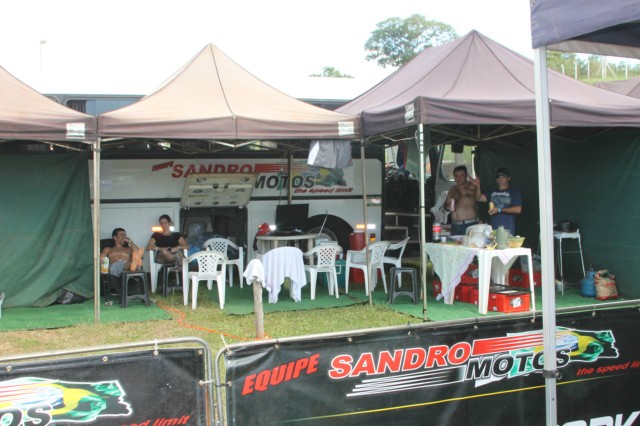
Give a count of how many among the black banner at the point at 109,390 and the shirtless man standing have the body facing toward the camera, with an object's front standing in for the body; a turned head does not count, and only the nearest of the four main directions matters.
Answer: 2

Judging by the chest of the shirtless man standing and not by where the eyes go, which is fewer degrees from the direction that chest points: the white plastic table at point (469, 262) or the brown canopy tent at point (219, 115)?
the white plastic table

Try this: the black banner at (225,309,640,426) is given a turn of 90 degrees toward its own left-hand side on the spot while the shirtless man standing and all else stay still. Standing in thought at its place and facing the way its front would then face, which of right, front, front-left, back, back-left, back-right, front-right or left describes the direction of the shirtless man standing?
left

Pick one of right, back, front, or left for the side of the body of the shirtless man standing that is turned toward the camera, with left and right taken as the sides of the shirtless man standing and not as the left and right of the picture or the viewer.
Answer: front

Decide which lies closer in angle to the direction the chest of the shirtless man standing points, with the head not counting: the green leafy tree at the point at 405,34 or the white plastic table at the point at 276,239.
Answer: the white plastic table

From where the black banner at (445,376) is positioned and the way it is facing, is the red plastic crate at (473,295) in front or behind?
behind

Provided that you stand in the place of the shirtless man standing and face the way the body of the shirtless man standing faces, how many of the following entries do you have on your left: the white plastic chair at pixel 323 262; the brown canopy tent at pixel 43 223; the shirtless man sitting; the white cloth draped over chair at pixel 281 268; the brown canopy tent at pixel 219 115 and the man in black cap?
1

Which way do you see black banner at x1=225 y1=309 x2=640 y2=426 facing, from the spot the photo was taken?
facing the viewer

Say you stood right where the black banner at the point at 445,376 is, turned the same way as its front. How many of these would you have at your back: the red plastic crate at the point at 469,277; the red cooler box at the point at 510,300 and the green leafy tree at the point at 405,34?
3

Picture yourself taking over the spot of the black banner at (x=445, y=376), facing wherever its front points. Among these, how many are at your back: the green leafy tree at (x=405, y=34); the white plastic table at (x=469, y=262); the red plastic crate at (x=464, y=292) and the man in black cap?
4

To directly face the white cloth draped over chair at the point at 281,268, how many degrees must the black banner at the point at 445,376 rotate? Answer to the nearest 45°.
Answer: approximately 135° to its right
